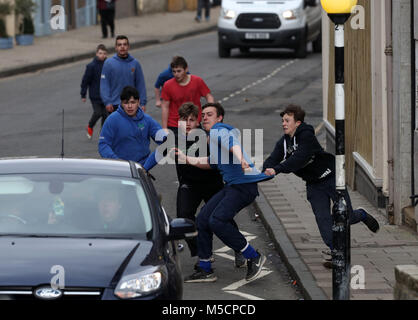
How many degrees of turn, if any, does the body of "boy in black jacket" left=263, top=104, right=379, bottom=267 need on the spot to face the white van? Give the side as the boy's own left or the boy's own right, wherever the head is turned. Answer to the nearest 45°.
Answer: approximately 135° to the boy's own right

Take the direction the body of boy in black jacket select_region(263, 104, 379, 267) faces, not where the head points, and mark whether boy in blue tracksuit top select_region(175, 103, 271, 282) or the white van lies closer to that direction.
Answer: the boy in blue tracksuit top

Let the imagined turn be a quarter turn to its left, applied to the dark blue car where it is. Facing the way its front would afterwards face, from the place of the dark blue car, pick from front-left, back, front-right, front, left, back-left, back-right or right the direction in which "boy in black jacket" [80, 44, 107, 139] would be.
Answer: left

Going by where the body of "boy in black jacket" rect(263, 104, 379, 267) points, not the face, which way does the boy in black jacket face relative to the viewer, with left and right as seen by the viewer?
facing the viewer and to the left of the viewer

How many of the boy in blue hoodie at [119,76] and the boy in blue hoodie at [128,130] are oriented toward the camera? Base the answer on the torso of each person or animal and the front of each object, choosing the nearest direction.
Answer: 2

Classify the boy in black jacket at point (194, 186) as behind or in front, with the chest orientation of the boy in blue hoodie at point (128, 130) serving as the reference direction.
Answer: in front

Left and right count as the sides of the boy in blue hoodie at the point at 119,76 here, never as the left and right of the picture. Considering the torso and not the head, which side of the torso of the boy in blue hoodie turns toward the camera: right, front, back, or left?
front

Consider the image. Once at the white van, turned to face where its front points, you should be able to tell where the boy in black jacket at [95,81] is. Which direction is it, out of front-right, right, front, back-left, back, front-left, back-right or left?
front

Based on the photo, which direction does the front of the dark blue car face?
toward the camera

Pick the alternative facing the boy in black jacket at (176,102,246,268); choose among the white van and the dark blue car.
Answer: the white van

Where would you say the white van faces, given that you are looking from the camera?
facing the viewer

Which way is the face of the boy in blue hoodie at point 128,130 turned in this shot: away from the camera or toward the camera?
toward the camera

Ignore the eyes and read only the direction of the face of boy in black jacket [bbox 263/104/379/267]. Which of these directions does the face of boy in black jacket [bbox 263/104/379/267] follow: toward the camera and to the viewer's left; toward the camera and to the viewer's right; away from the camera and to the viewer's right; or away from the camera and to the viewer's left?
toward the camera and to the viewer's left

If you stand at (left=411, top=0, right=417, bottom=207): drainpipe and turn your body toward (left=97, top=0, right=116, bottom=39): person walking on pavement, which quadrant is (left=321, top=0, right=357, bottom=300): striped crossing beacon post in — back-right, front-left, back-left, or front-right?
back-left

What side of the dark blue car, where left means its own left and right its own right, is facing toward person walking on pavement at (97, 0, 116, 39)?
back
